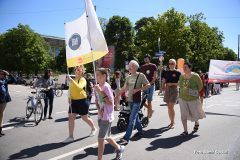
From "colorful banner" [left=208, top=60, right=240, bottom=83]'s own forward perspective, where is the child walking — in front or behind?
in front

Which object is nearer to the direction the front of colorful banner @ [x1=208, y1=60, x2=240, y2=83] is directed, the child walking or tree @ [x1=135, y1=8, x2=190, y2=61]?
the child walking

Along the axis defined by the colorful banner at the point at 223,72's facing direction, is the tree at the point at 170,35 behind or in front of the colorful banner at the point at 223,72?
behind

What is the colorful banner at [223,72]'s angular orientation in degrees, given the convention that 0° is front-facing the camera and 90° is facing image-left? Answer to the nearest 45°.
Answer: approximately 0°
